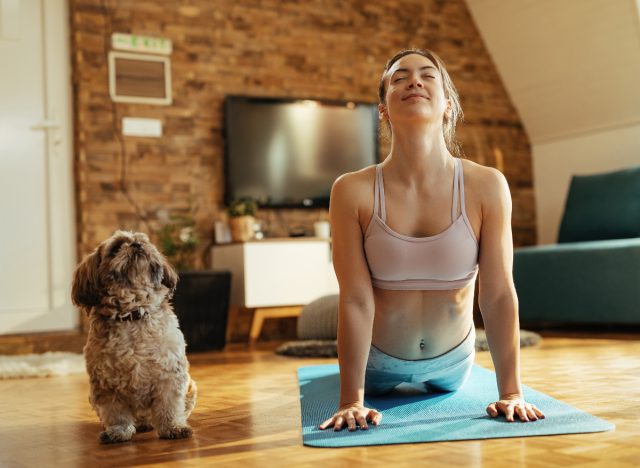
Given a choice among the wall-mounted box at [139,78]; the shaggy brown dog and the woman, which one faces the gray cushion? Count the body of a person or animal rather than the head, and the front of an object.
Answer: the wall-mounted box

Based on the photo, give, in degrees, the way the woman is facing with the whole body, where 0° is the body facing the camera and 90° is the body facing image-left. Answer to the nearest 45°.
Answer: approximately 0°

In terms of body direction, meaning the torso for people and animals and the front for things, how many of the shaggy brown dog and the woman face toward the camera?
2

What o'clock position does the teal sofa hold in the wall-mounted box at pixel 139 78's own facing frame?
The teal sofa is roughly at 9 o'clock from the wall-mounted box.

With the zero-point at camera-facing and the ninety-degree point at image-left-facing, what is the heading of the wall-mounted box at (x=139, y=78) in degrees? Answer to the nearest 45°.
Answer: approximately 315°

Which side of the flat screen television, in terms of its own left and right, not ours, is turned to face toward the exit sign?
right

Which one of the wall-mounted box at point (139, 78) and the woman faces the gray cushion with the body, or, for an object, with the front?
the wall-mounted box

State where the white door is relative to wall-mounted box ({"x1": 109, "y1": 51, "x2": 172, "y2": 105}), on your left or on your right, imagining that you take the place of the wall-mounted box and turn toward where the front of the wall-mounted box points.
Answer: on your right
